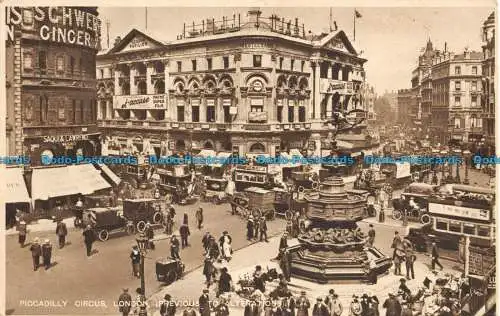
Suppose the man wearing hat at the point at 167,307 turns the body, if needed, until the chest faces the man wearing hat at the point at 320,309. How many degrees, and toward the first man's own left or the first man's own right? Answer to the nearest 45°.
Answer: approximately 90° to the first man's own left

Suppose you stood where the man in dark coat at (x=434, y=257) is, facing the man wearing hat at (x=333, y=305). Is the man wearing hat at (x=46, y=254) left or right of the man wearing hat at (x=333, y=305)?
right

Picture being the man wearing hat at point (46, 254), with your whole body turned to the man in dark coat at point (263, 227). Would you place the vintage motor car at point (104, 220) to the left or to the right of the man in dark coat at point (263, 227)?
left

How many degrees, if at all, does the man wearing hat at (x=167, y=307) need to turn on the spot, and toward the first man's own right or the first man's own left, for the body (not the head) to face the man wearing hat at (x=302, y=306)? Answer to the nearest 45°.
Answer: approximately 90° to the first man's own left

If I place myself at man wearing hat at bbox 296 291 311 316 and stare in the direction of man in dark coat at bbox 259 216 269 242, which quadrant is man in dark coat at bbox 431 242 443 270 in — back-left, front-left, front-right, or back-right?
front-right
